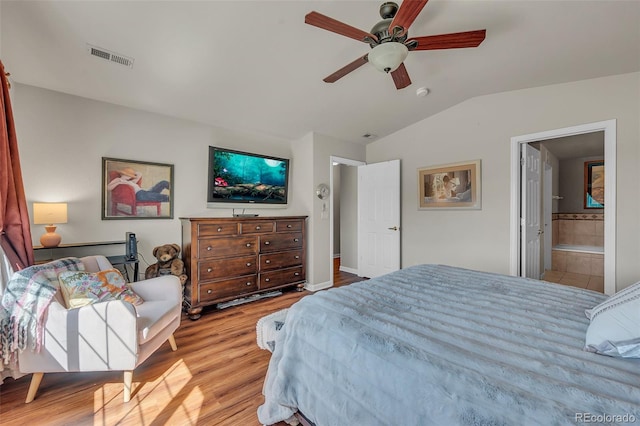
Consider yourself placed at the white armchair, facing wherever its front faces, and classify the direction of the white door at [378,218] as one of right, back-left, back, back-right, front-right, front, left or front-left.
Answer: front-left

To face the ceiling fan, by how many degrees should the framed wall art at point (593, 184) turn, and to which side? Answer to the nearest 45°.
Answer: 0° — it already faces it

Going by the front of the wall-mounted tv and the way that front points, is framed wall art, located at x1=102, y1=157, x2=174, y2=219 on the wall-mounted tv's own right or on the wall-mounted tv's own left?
on the wall-mounted tv's own right

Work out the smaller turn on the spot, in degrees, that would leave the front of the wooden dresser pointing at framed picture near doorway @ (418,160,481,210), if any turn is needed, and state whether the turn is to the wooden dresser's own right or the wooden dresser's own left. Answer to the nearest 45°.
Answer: approximately 45° to the wooden dresser's own left

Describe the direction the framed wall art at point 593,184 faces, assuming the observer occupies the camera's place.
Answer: facing the viewer

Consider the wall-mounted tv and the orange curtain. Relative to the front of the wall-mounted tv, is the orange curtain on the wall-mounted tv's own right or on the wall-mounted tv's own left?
on the wall-mounted tv's own right

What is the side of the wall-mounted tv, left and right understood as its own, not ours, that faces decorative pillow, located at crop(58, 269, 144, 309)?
right

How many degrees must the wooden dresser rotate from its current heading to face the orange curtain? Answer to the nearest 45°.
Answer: approximately 90° to its right

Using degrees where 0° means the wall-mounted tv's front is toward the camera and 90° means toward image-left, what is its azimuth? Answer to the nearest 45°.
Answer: approximately 315°

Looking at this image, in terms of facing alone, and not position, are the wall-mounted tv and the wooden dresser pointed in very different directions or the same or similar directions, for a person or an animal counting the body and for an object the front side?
same or similar directions

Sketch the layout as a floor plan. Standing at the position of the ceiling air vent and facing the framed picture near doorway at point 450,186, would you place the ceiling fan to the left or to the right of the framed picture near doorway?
right

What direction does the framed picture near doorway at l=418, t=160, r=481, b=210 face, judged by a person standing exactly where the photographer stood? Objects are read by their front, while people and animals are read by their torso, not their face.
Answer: facing the viewer and to the left of the viewer
